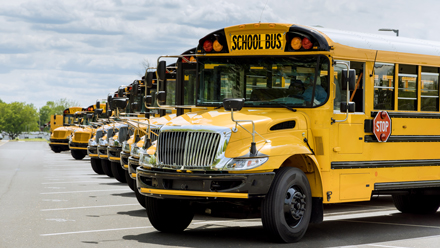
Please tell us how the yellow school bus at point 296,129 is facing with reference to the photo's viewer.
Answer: facing the viewer and to the left of the viewer
